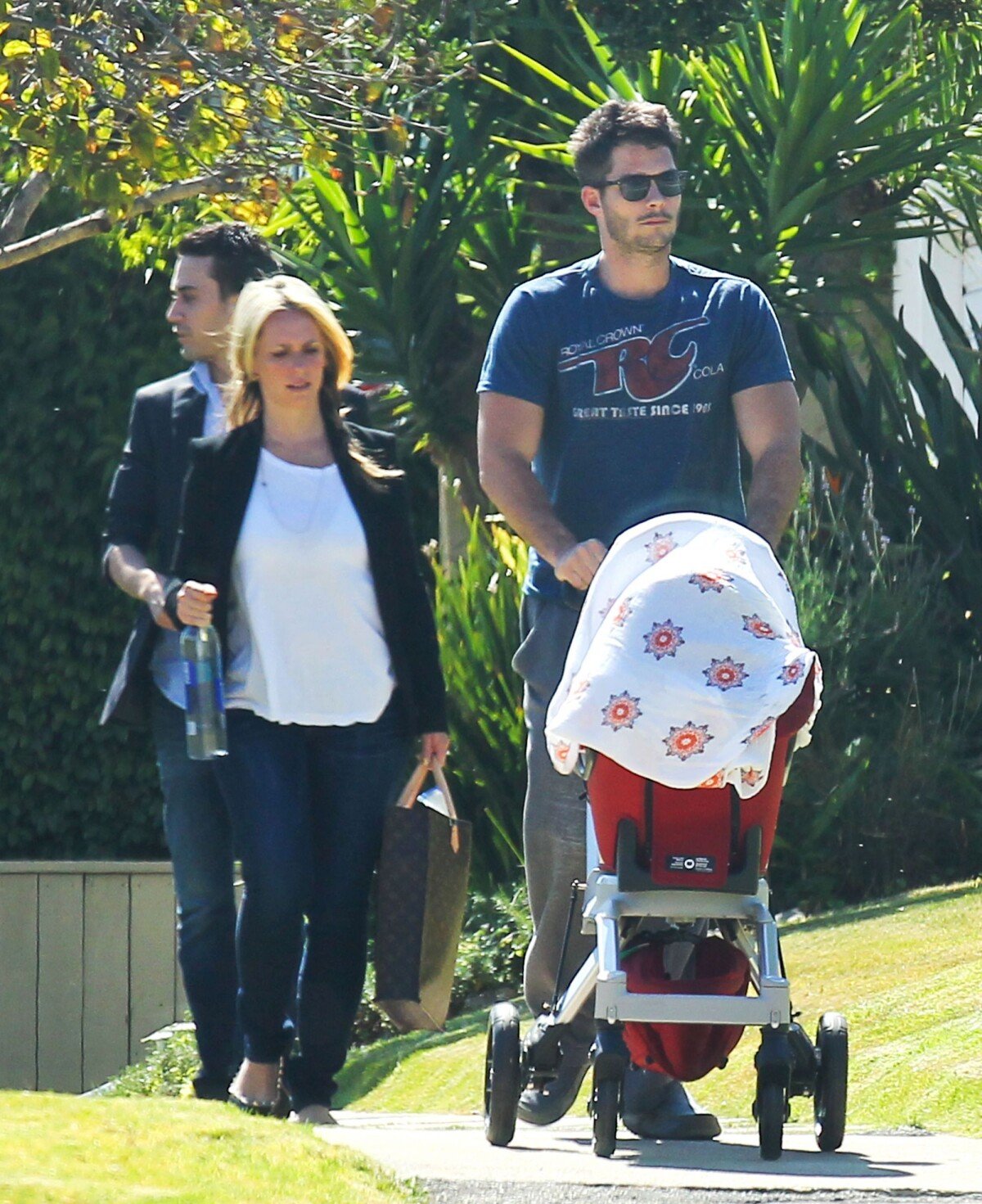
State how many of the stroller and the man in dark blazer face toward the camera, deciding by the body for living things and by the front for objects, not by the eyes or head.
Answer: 2

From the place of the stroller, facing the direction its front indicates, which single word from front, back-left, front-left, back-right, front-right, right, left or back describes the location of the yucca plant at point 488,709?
back

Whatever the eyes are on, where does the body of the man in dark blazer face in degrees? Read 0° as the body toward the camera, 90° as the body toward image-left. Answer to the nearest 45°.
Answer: approximately 0°

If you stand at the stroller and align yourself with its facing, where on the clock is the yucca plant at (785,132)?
The yucca plant is roughly at 6 o'clock from the stroller.

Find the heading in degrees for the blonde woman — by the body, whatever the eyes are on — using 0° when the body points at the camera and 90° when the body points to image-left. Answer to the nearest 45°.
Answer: approximately 0°

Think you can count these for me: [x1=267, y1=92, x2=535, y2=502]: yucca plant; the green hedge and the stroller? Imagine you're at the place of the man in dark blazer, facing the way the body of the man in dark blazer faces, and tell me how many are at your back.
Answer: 2

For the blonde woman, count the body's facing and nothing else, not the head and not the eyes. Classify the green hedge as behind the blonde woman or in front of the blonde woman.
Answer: behind

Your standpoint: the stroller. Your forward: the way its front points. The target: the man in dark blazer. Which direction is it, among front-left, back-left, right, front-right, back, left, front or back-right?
back-right

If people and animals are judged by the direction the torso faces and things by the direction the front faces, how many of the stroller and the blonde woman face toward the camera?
2
